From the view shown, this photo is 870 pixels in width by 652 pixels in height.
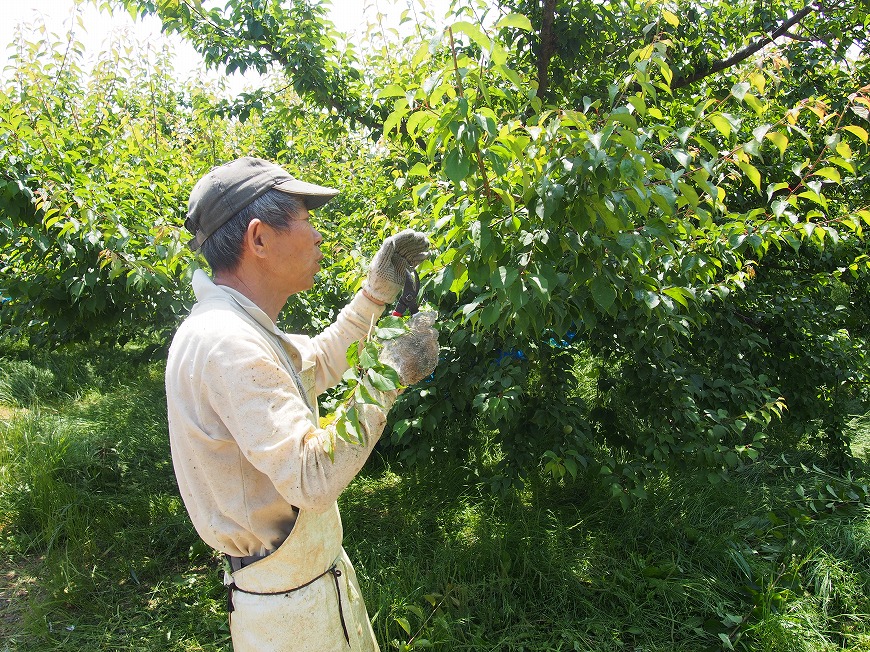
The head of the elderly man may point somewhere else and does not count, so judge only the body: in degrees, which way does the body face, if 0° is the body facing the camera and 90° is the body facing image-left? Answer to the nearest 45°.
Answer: approximately 270°

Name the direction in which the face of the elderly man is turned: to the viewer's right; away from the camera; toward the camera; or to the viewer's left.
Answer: to the viewer's right
